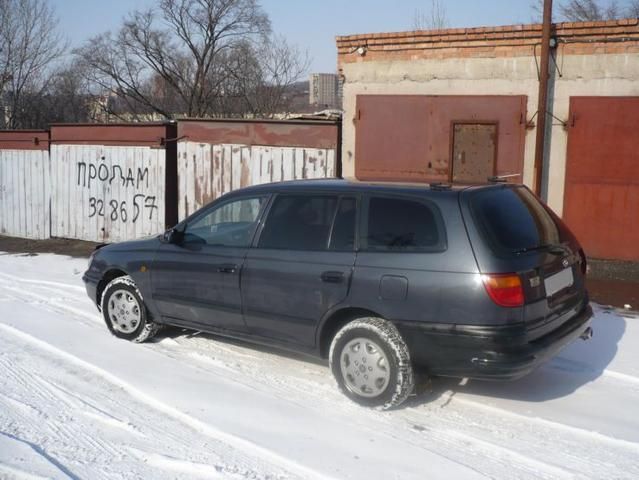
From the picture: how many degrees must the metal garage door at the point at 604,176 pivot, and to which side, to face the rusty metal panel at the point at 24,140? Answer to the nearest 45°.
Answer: approximately 90° to its right

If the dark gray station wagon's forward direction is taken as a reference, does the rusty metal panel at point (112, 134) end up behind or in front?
in front

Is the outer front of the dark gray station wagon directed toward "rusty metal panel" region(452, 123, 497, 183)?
no

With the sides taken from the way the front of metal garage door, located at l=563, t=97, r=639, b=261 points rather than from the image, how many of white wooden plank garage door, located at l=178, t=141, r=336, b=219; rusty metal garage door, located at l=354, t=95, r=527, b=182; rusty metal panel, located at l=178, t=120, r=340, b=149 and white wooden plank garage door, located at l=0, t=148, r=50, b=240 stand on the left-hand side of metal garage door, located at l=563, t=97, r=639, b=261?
0

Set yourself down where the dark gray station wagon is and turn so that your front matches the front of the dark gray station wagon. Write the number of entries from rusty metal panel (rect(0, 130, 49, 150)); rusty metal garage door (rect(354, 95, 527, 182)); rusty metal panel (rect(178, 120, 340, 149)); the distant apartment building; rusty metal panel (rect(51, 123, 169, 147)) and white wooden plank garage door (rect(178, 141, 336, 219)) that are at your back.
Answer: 0

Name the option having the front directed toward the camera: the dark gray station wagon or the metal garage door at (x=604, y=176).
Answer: the metal garage door

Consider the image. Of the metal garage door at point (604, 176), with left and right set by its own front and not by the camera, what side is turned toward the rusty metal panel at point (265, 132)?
right

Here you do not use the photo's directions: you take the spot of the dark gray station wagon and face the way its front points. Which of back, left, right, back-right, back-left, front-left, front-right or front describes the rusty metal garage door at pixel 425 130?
front-right

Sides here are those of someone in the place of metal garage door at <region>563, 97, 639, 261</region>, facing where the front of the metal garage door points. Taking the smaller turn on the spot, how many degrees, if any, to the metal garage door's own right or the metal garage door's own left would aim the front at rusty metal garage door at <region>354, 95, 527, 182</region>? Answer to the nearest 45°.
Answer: approximately 90° to the metal garage door's own right

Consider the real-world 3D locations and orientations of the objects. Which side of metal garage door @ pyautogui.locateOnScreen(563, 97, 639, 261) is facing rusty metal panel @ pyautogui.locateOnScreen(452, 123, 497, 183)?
right

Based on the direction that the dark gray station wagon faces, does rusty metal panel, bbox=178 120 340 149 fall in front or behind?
in front

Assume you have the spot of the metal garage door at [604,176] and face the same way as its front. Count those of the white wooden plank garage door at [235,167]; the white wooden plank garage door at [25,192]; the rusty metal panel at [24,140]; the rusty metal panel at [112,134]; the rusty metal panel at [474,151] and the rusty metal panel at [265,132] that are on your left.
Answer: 0

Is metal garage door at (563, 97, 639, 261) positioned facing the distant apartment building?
no

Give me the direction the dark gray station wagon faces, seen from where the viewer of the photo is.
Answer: facing away from the viewer and to the left of the viewer

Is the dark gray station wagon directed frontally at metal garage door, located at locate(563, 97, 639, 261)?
no

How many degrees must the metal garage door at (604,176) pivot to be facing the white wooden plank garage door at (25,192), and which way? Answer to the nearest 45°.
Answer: approximately 90° to its right

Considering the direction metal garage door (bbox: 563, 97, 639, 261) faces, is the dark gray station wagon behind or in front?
in front

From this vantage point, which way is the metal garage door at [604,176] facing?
toward the camera

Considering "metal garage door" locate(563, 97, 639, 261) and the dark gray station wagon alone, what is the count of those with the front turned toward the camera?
1
